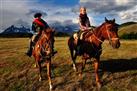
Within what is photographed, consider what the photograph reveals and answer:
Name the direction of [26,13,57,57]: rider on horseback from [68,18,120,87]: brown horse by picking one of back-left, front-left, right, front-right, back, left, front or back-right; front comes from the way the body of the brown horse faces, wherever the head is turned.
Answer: back-right

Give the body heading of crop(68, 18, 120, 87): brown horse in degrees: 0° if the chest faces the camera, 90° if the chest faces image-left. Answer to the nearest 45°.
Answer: approximately 315°

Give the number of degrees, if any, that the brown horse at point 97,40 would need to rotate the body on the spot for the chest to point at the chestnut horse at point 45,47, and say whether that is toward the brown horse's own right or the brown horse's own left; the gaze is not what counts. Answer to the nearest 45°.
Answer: approximately 135° to the brown horse's own right
